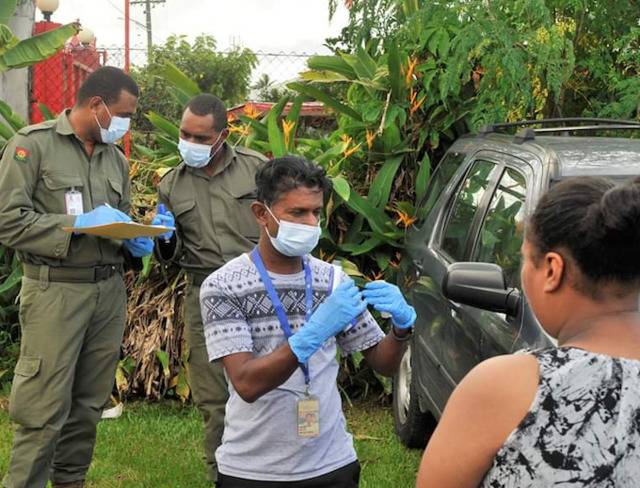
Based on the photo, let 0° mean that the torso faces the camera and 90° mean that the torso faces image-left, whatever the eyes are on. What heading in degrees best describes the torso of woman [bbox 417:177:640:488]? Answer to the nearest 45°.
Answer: approximately 135°

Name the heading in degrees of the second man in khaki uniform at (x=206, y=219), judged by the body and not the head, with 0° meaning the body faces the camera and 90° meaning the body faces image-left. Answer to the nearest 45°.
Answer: approximately 45°

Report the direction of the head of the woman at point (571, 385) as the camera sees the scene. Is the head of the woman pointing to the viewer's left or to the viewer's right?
to the viewer's left

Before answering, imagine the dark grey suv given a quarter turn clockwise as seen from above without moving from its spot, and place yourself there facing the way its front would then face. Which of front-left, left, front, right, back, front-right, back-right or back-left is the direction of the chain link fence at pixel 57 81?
right

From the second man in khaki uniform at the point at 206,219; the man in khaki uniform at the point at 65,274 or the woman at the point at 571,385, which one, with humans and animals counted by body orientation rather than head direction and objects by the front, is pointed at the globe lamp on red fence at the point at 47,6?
the woman

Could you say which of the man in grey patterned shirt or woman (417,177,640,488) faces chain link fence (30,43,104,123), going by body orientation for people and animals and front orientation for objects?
the woman
